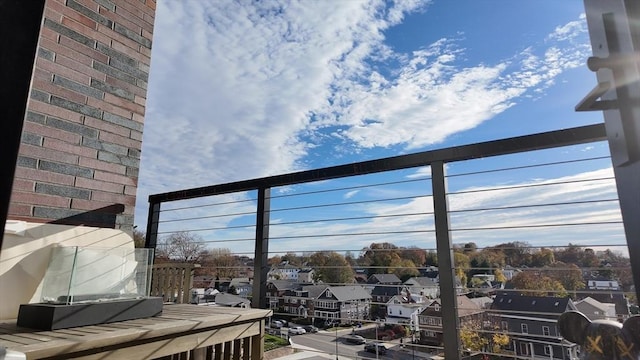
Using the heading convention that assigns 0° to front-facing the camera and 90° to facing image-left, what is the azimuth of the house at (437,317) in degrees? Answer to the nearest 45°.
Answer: approximately 45°

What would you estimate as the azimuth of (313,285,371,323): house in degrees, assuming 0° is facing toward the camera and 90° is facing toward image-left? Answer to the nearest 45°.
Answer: approximately 45°

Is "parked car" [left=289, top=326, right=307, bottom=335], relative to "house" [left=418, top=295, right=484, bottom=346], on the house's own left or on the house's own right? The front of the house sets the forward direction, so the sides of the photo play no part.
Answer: on the house's own right

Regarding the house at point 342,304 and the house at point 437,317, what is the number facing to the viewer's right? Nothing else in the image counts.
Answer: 0

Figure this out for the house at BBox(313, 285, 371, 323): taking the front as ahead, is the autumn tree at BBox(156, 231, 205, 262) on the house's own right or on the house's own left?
on the house's own right

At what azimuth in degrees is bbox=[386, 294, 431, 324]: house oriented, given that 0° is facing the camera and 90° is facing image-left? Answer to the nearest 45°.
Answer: approximately 45°
